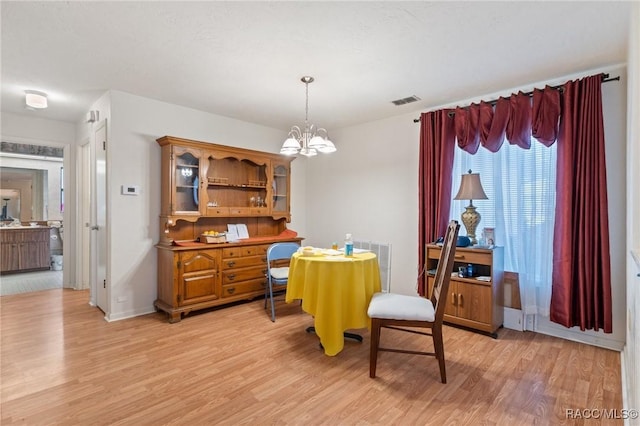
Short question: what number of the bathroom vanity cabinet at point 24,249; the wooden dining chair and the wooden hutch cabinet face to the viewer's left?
1

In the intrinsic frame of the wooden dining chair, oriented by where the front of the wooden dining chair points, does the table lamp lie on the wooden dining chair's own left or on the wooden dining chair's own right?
on the wooden dining chair's own right

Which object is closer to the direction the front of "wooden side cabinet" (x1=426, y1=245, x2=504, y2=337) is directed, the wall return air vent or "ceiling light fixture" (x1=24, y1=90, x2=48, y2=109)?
the ceiling light fixture

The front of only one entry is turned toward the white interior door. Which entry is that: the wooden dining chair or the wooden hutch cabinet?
the wooden dining chair

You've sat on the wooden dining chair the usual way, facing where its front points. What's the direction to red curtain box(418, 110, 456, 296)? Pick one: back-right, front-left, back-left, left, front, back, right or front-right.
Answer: right

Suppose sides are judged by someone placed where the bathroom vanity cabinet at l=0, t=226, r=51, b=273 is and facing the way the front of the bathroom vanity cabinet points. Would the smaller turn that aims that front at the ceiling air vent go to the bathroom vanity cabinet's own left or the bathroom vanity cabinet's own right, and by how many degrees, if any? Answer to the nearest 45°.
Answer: approximately 45° to the bathroom vanity cabinet's own left

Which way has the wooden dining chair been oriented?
to the viewer's left

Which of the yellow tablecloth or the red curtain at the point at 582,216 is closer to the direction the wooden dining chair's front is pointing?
the yellow tablecloth

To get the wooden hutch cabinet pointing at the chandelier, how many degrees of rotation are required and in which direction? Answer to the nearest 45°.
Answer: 0° — it already faces it

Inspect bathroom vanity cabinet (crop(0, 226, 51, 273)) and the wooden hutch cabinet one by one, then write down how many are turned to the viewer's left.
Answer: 0

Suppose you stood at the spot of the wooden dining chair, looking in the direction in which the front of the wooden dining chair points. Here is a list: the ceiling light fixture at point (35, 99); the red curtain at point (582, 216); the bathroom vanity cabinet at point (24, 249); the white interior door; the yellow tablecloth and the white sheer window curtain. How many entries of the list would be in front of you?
4

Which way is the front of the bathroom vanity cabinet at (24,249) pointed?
toward the camera

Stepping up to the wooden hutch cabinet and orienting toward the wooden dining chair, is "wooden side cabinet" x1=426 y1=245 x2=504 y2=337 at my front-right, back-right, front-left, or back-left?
front-left

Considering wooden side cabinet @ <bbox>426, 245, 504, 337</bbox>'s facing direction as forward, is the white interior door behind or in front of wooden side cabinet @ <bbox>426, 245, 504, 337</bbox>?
in front

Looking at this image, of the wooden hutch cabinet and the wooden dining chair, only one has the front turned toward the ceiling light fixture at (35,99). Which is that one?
the wooden dining chair

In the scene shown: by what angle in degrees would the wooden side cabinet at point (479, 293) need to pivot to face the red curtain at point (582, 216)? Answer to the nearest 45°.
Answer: approximately 135° to its left
